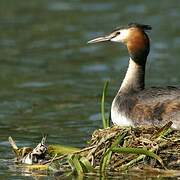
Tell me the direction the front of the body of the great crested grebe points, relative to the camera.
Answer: to the viewer's left
